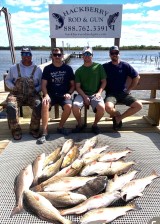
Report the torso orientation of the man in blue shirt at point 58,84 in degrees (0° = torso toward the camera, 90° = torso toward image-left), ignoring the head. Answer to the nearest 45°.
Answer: approximately 0°

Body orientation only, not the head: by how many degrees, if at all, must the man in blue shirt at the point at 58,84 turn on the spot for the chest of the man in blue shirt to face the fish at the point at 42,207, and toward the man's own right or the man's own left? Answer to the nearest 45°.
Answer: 0° — they already face it

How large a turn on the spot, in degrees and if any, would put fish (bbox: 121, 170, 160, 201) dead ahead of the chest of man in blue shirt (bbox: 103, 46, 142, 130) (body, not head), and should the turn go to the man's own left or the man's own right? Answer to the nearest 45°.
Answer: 0° — they already face it

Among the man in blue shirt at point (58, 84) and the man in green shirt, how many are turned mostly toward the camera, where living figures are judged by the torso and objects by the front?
2

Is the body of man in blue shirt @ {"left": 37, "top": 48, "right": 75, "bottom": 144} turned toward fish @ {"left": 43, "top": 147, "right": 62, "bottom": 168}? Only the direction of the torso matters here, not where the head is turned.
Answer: yes

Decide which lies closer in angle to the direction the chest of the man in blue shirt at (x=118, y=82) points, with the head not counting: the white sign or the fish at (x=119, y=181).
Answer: the fish

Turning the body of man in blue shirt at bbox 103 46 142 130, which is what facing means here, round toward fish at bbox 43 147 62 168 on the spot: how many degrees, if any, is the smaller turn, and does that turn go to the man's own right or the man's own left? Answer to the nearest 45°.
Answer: approximately 45° to the man's own right

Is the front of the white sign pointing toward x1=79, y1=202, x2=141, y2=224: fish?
yes

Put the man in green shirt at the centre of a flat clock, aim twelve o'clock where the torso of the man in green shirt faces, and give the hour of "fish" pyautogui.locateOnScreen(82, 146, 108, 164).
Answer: The fish is roughly at 12 o'clock from the man in green shirt.
